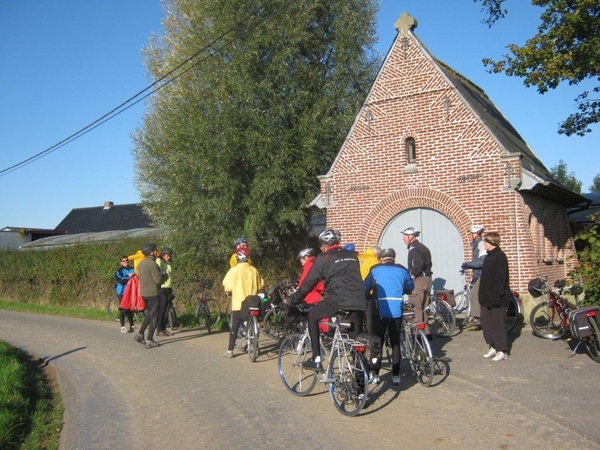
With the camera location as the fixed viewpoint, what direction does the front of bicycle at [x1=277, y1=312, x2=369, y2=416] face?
facing away from the viewer and to the left of the viewer

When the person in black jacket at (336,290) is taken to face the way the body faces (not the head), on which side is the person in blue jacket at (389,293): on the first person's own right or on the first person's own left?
on the first person's own right

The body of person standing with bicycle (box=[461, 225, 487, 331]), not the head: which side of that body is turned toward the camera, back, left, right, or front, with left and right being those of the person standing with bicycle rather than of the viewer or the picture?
left

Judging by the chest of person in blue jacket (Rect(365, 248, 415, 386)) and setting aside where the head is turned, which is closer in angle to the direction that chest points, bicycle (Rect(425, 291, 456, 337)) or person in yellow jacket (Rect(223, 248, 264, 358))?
the bicycle

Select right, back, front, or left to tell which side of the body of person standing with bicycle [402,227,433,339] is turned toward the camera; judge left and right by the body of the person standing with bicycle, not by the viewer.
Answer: left

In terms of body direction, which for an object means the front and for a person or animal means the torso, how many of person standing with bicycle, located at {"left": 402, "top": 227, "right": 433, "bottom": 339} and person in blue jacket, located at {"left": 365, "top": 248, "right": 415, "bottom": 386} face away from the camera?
1

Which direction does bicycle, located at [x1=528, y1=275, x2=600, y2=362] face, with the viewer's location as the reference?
facing away from the viewer and to the left of the viewer

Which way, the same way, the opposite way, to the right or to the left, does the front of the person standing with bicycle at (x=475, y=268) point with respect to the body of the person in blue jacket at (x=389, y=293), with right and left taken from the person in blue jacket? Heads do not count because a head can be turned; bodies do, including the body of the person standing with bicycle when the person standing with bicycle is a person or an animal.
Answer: to the left

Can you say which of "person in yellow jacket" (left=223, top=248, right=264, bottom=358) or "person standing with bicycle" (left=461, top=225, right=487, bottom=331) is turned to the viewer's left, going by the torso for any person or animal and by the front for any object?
the person standing with bicycle

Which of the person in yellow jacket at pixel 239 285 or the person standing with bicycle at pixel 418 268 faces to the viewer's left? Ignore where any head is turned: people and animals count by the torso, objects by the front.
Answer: the person standing with bicycle

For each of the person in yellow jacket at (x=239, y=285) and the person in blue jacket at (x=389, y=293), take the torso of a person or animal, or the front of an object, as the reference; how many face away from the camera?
2

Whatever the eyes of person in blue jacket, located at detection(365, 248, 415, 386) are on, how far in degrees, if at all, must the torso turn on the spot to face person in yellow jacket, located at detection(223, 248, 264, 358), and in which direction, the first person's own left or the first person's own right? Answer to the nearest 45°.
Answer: approximately 45° to the first person's own left

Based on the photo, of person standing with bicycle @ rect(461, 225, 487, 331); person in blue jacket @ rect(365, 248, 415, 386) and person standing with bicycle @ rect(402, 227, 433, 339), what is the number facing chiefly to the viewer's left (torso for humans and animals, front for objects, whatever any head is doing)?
2

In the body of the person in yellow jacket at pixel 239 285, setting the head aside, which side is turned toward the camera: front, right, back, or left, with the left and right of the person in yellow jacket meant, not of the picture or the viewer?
back
